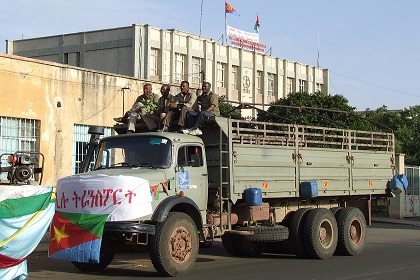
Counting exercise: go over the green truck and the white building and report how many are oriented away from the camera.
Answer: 0

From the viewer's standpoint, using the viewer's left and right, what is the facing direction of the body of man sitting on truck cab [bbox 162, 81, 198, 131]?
facing the viewer and to the left of the viewer

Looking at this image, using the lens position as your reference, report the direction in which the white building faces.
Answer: facing the viewer and to the right of the viewer

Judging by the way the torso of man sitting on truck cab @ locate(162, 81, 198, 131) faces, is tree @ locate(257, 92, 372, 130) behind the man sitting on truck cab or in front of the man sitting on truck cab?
behind

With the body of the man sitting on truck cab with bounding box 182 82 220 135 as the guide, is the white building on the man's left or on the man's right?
on the man's right

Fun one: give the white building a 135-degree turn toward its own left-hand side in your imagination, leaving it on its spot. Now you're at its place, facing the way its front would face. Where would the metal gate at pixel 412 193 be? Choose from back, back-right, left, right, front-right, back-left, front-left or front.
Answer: back-right

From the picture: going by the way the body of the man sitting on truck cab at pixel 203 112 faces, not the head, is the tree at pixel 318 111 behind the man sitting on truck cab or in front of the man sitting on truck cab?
behind

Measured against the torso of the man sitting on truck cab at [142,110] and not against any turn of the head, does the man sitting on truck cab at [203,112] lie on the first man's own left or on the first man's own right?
on the first man's own left

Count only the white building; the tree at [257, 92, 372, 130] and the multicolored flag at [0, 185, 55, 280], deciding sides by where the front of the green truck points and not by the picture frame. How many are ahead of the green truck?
1

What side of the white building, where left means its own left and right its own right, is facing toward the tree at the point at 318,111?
front

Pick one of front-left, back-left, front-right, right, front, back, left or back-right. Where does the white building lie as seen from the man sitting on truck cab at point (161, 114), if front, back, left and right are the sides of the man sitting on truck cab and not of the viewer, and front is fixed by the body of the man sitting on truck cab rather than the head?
back-right

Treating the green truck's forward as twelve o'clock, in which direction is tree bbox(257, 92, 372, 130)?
The tree is roughly at 5 o'clock from the green truck.
